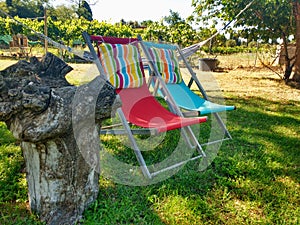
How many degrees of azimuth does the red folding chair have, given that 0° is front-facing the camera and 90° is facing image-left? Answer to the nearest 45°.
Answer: approximately 315°

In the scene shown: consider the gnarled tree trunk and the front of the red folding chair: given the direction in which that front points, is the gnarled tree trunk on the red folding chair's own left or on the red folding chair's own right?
on the red folding chair's own right

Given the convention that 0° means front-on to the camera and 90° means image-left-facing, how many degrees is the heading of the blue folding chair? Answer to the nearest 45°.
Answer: approximately 315°

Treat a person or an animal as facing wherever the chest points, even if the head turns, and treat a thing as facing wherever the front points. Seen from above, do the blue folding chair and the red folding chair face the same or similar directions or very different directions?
same or similar directions

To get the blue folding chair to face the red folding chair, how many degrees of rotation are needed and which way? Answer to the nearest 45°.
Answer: approximately 90° to its right

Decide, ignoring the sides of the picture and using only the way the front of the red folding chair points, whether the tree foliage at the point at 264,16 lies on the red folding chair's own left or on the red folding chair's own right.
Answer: on the red folding chair's own left

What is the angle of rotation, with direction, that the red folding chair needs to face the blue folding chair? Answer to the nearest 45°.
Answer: approximately 90° to its left

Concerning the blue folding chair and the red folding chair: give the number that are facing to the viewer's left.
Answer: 0

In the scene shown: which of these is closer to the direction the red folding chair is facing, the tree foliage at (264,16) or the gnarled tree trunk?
the gnarled tree trunk
